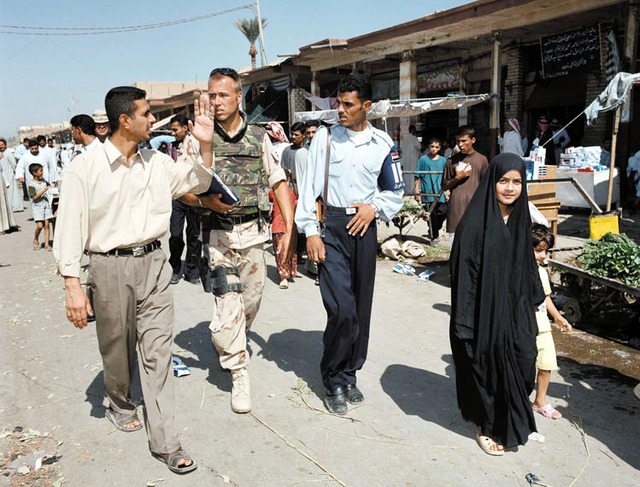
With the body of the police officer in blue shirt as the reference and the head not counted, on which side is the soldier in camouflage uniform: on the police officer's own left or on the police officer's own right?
on the police officer's own right

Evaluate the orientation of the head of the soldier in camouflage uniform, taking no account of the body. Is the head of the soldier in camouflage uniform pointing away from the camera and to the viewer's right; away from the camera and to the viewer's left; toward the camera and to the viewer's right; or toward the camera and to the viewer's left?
toward the camera and to the viewer's left

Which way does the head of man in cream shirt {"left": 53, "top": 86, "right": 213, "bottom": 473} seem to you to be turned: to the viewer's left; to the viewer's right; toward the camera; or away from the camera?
to the viewer's right

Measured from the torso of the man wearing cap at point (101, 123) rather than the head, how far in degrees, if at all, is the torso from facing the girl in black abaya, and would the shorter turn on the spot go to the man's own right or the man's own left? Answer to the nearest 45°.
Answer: approximately 45° to the man's own left

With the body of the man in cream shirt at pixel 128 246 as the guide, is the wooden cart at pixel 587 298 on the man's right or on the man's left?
on the man's left

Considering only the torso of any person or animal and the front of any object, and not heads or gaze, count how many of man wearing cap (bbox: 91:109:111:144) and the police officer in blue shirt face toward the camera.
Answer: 2

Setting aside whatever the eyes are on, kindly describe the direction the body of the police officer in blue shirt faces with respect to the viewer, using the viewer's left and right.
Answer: facing the viewer

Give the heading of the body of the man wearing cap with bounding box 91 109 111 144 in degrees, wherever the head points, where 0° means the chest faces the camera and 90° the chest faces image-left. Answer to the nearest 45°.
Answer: approximately 0°

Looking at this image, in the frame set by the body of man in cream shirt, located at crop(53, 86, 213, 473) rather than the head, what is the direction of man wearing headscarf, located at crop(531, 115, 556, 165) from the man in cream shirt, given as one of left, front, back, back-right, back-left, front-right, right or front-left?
left

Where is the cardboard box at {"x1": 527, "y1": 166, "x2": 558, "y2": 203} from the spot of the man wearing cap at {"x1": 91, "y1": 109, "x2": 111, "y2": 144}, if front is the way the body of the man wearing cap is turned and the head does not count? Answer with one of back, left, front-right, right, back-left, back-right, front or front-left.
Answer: left

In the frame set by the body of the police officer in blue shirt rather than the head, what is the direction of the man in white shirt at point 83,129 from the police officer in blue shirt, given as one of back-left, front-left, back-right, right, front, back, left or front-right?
back-right

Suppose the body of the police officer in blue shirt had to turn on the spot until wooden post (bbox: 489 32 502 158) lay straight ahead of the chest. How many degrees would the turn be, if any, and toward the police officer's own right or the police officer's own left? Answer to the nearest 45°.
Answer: approximately 180°

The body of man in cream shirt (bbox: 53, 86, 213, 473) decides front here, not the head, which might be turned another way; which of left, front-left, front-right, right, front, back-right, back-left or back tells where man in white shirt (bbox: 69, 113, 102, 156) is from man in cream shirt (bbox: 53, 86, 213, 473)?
back-left

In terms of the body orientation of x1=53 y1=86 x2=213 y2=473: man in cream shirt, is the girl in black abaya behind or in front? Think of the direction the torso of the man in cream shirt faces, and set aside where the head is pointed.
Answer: in front

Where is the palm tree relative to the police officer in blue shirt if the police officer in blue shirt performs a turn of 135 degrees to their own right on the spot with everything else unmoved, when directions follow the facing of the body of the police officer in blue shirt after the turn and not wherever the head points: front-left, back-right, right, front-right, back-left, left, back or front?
front-right

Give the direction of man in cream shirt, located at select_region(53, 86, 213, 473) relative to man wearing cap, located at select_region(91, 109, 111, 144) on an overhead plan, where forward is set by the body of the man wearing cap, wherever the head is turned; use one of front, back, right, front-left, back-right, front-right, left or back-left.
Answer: front
